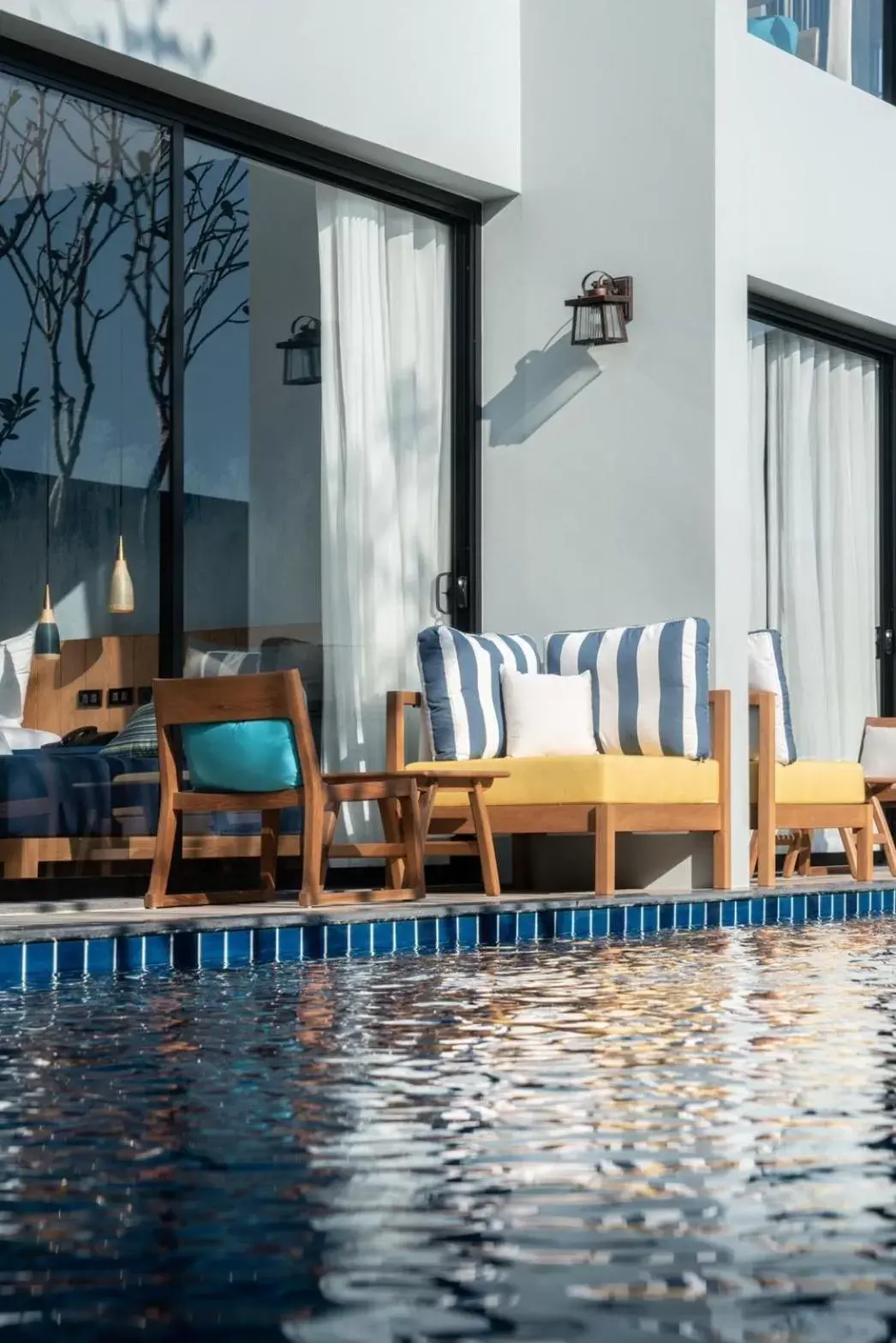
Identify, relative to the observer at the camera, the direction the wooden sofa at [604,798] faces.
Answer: facing the viewer and to the left of the viewer

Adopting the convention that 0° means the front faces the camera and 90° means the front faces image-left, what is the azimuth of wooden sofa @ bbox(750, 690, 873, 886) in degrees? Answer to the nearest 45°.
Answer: approximately 270°

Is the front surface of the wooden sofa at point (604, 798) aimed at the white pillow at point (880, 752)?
no

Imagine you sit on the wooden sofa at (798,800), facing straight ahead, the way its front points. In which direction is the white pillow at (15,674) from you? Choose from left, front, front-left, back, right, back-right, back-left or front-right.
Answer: back-right

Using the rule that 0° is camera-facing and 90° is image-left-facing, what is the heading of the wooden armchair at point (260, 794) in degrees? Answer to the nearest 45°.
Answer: approximately 225°

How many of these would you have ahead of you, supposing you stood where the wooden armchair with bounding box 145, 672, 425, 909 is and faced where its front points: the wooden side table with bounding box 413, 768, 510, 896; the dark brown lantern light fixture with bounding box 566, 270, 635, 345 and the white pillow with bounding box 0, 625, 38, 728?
2
